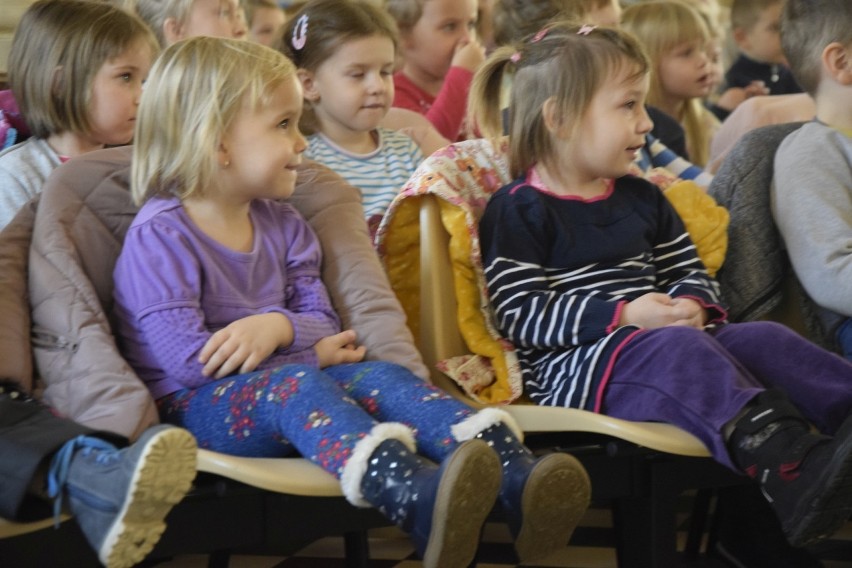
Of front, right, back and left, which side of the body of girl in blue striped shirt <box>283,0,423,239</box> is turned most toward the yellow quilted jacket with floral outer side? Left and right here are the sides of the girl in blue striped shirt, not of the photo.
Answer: front

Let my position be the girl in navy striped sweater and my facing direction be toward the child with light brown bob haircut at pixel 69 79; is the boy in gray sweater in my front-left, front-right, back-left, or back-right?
back-right

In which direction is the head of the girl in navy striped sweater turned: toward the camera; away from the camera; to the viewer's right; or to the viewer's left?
to the viewer's right

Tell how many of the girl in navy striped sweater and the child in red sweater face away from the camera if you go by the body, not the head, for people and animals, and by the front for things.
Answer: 0

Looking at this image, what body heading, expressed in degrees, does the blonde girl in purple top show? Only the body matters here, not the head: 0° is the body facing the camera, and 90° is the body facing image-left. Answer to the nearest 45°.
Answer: approximately 315°

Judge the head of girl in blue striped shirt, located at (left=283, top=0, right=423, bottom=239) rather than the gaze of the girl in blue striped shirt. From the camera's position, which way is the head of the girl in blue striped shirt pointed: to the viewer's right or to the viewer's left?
to the viewer's right

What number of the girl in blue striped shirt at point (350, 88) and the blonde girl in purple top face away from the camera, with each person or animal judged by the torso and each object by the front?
0

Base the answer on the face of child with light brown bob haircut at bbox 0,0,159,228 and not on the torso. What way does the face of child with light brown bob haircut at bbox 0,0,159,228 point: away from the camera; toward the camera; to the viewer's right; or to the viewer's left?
to the viewer's right

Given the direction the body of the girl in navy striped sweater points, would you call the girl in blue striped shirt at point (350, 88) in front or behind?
behind

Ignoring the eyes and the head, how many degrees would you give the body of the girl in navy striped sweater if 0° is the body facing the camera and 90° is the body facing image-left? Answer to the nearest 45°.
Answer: approximately 315°

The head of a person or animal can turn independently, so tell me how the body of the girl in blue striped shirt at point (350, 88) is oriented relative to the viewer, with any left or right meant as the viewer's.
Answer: facing the viewer and to the right of the viewer

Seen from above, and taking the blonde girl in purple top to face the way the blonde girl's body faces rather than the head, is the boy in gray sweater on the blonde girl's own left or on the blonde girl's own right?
on the blonde girl's own left
